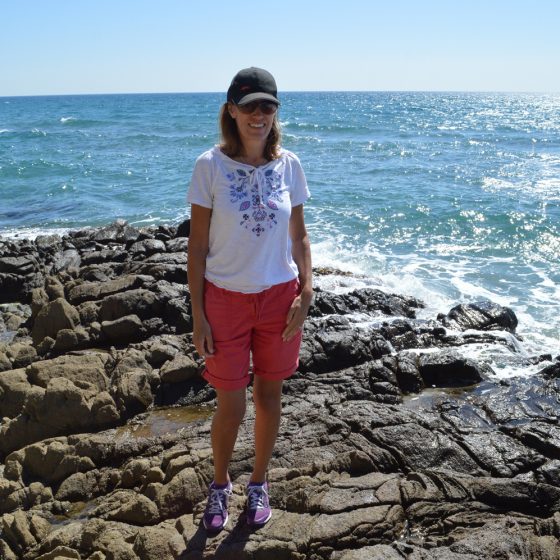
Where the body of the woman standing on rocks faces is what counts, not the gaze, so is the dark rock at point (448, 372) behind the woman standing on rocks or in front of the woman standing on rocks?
behind

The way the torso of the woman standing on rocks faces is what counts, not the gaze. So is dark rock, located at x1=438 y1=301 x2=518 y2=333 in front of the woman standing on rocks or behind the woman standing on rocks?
behind

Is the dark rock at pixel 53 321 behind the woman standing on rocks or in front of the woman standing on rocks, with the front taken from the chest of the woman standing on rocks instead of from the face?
behind

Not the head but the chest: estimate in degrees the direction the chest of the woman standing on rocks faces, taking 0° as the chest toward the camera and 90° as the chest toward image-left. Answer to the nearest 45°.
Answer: approximately 0°
